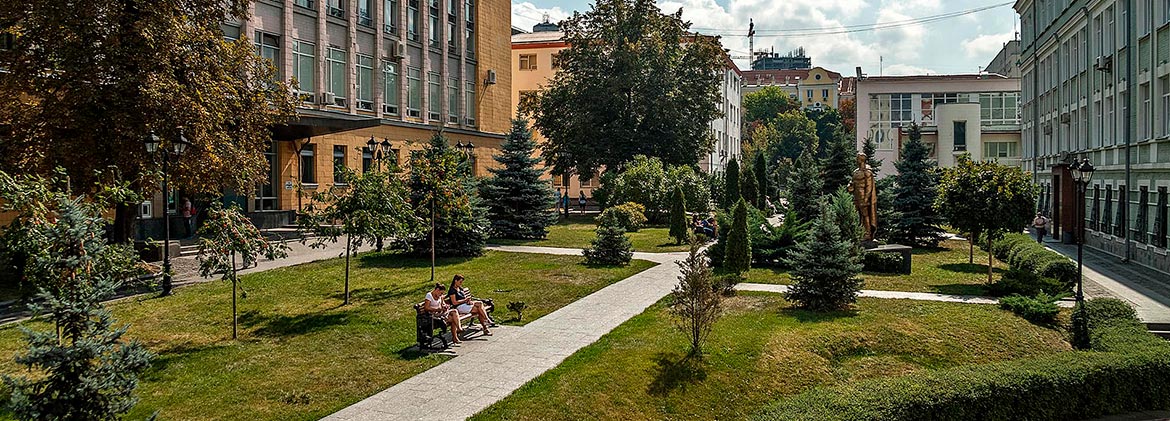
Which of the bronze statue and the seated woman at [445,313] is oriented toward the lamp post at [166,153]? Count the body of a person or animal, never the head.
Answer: the bronze statue

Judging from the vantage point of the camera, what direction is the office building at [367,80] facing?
facing the viewer and to the right of the viewer

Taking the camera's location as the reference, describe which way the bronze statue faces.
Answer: facing the viewer and to the left of the viewer

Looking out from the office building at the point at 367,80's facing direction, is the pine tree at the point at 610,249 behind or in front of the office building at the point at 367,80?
in front

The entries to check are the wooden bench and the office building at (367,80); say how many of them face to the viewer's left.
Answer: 0

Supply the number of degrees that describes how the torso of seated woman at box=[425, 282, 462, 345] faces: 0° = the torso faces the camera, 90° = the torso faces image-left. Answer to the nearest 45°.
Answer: approximately 315°

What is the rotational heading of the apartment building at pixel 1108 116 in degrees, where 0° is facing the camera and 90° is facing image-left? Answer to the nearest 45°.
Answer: approximately 45°

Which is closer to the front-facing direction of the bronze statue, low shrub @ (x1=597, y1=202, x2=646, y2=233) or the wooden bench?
the wooden bench
